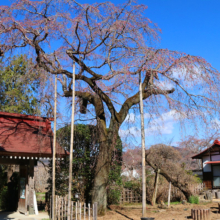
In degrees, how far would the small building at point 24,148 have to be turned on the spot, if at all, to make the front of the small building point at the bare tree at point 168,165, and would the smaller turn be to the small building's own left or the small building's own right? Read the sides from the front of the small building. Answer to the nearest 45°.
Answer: approximately 90° to the small building's own left

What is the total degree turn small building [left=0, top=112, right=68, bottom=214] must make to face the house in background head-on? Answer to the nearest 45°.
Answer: approximately 135° to its left

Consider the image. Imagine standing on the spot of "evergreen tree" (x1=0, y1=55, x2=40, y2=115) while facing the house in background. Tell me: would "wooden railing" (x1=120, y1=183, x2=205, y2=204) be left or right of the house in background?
right

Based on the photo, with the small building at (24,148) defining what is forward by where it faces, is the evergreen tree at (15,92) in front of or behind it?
behind

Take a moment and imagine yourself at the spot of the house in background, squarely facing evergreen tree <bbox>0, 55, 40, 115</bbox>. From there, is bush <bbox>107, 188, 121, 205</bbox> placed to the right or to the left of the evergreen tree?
left

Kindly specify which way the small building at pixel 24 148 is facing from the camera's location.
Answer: facing the viewer

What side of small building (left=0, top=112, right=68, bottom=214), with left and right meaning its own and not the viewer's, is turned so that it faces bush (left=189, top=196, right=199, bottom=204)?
left

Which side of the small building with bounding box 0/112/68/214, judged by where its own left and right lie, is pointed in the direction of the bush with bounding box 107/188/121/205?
left
